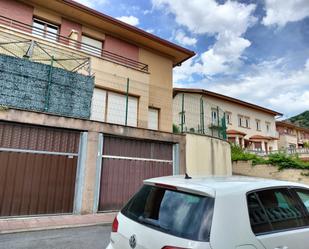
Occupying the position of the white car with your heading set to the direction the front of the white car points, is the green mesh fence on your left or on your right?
on your left

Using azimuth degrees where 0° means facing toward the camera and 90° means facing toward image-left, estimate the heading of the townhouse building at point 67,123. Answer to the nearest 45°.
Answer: approximately 315°

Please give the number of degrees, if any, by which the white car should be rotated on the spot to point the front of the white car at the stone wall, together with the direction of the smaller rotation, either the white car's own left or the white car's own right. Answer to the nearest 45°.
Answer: approximately 45° to the white car's own left
